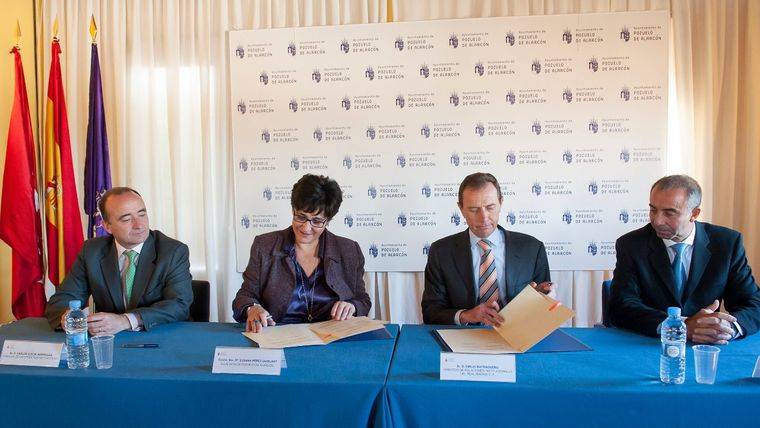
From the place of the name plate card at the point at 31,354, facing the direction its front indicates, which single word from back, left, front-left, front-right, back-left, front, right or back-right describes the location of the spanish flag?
back

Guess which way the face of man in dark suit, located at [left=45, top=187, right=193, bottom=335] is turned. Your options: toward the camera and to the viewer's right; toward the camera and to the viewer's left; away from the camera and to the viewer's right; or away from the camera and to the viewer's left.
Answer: toward the camera and to the viewer's right

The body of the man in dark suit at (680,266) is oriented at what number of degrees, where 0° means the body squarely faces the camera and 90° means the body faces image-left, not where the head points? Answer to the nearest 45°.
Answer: approximately 0°

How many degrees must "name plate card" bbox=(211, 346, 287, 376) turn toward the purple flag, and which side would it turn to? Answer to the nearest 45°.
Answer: approximately 180°

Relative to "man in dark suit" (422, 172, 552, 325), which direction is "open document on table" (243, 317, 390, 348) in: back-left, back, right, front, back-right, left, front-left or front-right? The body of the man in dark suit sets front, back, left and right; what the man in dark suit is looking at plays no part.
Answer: front-right

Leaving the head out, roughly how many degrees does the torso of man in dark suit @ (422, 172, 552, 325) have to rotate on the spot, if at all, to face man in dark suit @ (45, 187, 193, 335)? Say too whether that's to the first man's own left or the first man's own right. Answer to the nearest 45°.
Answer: approximately 90° to the first man's own right

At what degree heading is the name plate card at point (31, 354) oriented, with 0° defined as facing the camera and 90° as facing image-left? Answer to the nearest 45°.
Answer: approximately 0°

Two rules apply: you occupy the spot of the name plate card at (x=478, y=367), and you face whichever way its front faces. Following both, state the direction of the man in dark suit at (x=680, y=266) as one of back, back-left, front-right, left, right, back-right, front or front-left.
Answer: back-left

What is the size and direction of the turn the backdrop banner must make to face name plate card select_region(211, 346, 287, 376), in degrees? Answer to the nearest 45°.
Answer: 0° — it already faces it

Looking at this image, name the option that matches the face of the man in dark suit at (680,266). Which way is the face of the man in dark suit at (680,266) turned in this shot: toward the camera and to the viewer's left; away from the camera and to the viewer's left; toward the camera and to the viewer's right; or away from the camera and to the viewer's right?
toward the camera and to the viewer's left
